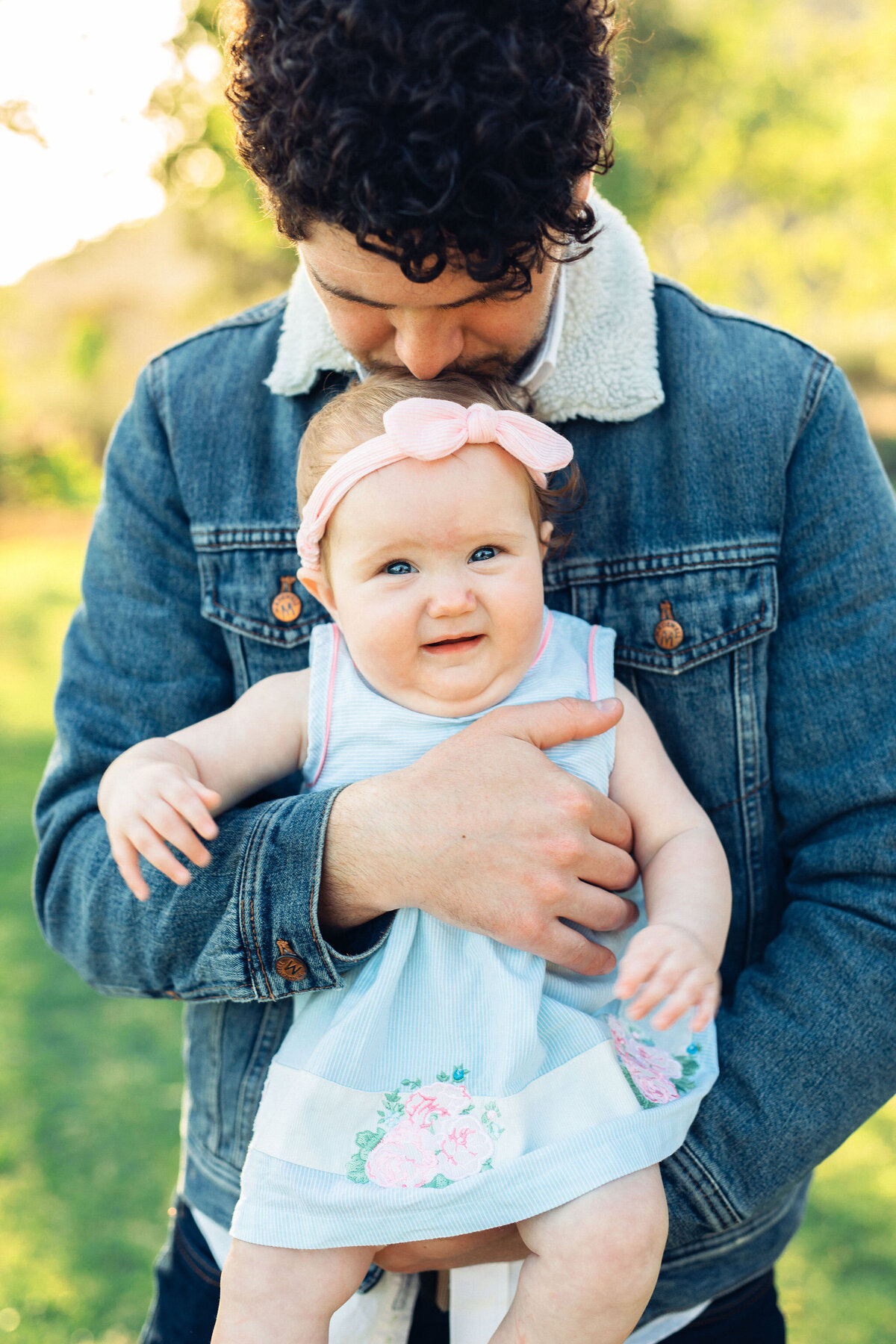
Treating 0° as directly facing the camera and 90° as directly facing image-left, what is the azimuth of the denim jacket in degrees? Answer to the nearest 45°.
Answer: approximately 0°

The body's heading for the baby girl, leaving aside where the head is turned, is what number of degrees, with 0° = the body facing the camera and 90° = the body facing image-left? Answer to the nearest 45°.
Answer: approximately 0°
